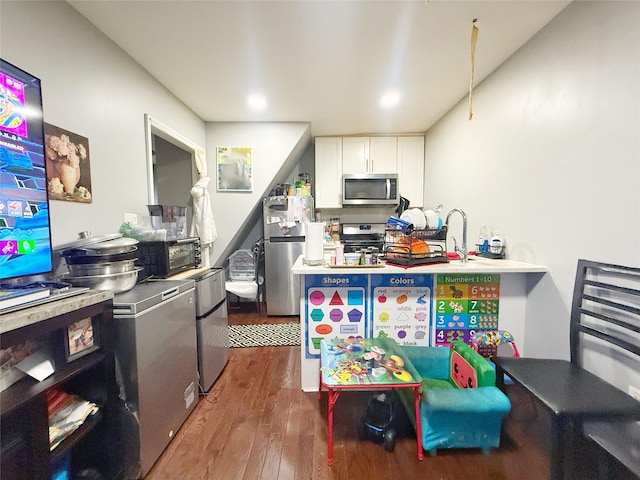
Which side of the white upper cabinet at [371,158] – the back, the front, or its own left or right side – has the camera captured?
front

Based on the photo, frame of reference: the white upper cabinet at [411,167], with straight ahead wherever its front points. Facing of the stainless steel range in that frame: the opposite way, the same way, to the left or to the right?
the same way

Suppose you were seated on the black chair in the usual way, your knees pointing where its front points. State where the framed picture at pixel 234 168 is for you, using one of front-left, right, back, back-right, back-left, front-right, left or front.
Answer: front-right

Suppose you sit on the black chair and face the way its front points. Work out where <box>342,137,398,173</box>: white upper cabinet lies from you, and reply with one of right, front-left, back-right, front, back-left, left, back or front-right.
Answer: right

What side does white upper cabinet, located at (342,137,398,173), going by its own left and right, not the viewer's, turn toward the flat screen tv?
front

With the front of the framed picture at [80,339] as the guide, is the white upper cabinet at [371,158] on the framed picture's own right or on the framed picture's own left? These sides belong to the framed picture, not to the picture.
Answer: on the framed picture's own left

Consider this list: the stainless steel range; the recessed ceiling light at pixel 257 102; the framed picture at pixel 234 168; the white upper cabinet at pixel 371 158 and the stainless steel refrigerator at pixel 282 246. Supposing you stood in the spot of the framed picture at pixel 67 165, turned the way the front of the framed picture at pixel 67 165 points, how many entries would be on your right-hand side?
0

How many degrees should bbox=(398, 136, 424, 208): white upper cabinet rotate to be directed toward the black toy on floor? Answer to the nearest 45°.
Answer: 0° — it already faces it

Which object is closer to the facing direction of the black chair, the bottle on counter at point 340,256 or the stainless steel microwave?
the bottle on counter

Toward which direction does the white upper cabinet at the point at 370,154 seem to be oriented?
toward the camera

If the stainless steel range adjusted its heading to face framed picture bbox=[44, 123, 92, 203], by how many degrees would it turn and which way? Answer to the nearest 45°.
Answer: approximately 45° to its right

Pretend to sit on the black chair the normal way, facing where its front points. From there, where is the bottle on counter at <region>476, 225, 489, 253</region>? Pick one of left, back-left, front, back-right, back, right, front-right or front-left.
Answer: right

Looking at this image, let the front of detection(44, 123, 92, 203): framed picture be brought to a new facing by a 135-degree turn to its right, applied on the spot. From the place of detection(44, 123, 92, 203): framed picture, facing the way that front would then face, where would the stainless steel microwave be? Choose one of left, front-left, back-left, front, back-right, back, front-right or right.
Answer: back

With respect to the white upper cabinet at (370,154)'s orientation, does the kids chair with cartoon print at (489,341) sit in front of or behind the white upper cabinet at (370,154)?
in front

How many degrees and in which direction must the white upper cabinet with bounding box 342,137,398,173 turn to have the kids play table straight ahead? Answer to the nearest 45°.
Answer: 0° — it already faces it

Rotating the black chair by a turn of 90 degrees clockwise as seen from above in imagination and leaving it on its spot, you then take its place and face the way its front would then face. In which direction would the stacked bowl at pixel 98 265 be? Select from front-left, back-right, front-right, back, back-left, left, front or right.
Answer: left

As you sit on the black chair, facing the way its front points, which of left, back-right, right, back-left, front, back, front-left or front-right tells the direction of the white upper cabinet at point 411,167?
right

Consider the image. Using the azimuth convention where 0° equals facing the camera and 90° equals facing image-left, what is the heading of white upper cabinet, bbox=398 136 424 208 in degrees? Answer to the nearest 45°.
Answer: approximately 0°

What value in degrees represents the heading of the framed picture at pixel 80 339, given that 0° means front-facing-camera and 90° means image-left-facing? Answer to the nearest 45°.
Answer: approximately 315°

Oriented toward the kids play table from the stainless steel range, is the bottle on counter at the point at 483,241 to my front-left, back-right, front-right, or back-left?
front-left

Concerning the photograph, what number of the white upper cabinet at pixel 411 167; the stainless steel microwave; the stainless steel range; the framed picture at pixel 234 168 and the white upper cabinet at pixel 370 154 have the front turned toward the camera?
5

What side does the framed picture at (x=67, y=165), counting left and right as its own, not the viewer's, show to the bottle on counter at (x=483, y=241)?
front

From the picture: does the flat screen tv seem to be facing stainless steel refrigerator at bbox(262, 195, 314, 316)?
no

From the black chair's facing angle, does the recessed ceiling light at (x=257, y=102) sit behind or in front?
in front
